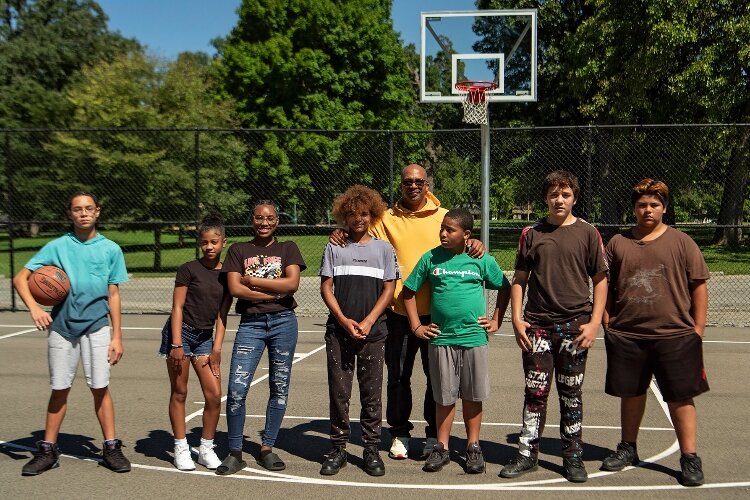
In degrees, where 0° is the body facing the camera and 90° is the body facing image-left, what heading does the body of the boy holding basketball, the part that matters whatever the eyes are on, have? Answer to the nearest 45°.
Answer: approximately 0°

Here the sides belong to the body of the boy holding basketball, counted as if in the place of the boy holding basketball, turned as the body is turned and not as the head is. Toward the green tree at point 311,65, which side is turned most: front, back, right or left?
back

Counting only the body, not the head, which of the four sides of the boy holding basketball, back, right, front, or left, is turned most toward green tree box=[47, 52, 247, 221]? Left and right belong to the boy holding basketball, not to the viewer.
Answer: back
